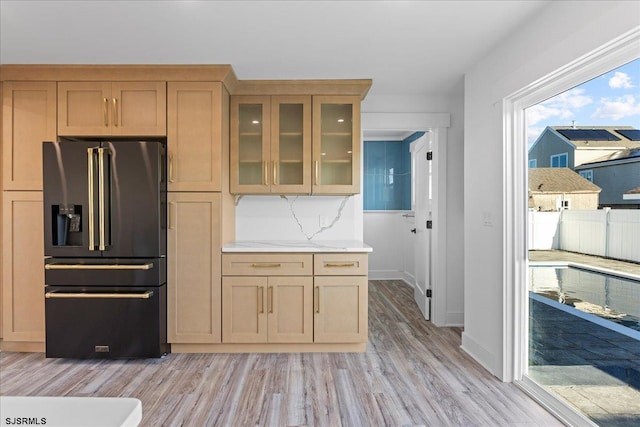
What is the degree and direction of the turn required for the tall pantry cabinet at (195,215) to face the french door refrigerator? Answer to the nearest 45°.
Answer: approximately 90° to its right

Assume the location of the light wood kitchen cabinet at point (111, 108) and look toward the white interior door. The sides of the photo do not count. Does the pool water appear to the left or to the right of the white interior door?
right

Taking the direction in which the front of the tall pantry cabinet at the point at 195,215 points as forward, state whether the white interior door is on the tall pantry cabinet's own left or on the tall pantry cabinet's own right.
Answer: on the tall pantry cabinet's own left

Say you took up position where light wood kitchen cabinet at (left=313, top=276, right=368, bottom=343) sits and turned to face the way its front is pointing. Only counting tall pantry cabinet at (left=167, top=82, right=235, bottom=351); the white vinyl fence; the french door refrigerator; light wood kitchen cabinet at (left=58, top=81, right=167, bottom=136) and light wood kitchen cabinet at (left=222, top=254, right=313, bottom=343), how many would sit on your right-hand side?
4

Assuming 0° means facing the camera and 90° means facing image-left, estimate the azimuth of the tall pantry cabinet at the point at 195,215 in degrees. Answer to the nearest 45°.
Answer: approximately 0°
